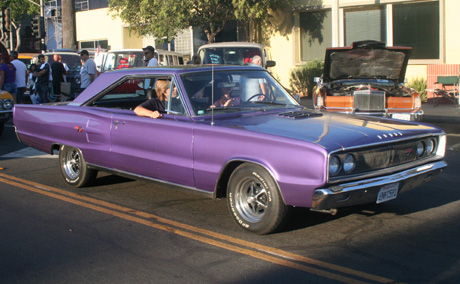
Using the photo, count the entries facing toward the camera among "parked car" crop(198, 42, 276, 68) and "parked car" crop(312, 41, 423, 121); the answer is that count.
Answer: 2

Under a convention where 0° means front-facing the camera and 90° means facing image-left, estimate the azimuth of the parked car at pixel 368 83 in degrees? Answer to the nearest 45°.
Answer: approximately 0°

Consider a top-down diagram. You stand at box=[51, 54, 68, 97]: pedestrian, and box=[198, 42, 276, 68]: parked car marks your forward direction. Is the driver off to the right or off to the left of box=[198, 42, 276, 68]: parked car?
right

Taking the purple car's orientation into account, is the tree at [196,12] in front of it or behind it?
behind

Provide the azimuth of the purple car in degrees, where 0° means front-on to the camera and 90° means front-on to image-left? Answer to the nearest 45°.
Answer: approximately 315°

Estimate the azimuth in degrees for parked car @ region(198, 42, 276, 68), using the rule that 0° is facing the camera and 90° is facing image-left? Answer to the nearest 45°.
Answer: approximately 0°
